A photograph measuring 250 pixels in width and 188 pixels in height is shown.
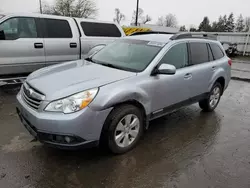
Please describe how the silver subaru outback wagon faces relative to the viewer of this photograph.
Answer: facing the viewer and to the left of the viewer

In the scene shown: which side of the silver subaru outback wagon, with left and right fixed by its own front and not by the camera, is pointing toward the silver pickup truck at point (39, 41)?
right
